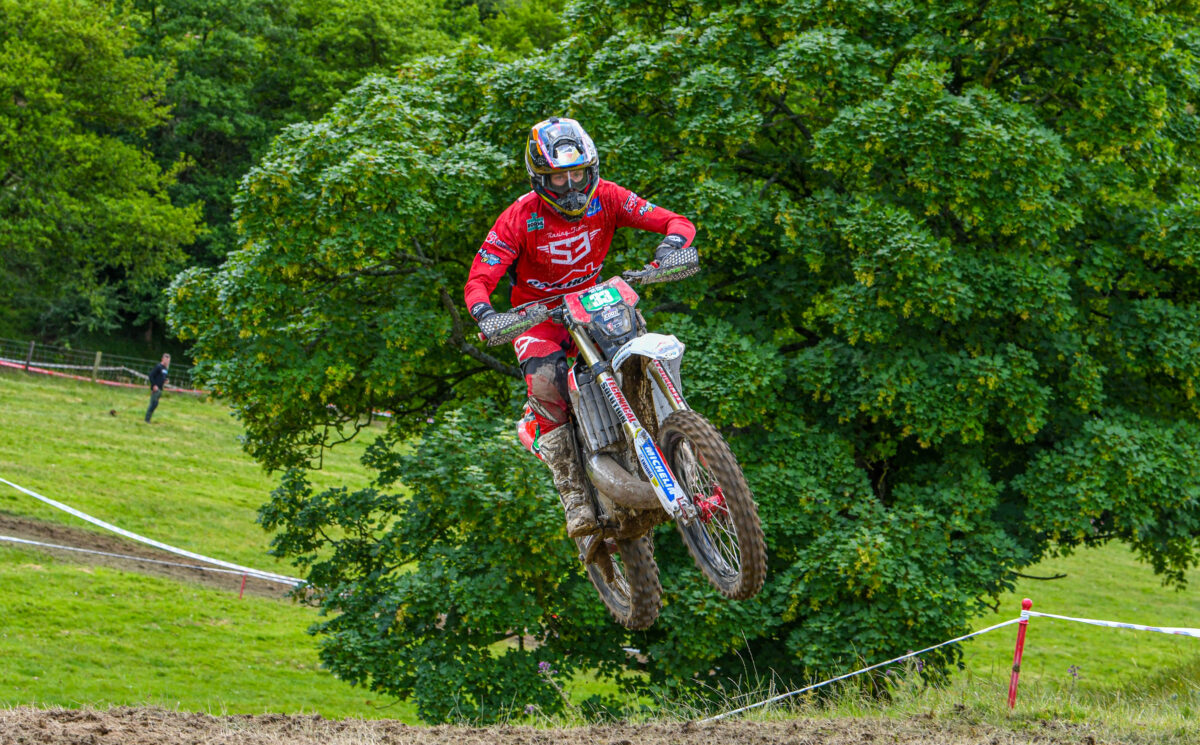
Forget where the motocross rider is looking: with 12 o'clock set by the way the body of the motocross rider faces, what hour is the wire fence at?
The wire fence is roughly at 5 o'clock from the motocross rider.

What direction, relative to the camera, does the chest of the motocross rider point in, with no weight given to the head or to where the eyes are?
toward the camera

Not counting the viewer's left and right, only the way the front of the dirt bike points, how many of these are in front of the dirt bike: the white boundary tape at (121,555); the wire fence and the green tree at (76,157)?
0

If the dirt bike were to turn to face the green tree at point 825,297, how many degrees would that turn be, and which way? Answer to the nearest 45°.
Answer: approximately 135° to its left

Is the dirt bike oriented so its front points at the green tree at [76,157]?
no

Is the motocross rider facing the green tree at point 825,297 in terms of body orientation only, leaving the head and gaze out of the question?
no

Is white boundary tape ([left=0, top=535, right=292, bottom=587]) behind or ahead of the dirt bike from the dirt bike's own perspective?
behind

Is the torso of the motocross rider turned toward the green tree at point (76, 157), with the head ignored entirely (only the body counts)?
no

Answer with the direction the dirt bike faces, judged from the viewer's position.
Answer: facing the viewer and to the right of the viewer

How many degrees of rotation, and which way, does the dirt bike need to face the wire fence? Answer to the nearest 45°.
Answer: approximately 180°

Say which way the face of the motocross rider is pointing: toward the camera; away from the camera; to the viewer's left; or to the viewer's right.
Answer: toward the camera
